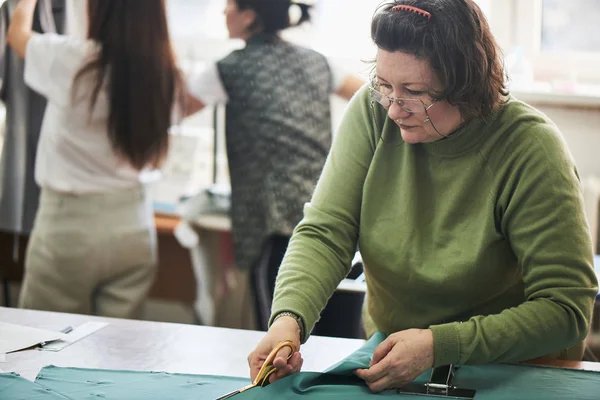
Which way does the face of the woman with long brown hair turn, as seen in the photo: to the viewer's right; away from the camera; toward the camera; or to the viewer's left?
away from the camera

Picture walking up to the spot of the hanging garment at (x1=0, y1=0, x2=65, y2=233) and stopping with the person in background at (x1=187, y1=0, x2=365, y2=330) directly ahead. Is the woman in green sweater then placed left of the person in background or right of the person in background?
right

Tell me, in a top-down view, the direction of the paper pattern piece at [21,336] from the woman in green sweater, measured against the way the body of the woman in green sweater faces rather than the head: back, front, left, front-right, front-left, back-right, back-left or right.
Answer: front-right

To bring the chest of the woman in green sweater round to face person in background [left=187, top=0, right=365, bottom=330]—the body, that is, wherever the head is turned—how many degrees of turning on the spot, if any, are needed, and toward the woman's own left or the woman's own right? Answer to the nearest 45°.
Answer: approximately 90° to the woman's own right

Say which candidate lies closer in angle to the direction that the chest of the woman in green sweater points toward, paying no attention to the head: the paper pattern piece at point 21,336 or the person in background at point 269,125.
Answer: the paper pattern piece

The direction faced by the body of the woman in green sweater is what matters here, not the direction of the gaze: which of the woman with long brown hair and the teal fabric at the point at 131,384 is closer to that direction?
the teal fabric

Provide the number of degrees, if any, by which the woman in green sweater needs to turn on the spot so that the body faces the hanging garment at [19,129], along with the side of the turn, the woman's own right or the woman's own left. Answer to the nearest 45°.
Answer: approximately 90° to the woman's own right

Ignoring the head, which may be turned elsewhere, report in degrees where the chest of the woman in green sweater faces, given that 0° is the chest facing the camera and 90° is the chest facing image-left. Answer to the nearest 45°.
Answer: approximately 45°

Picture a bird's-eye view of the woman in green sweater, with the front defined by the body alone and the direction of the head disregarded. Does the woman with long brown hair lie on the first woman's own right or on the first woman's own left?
on the first woman's own right
